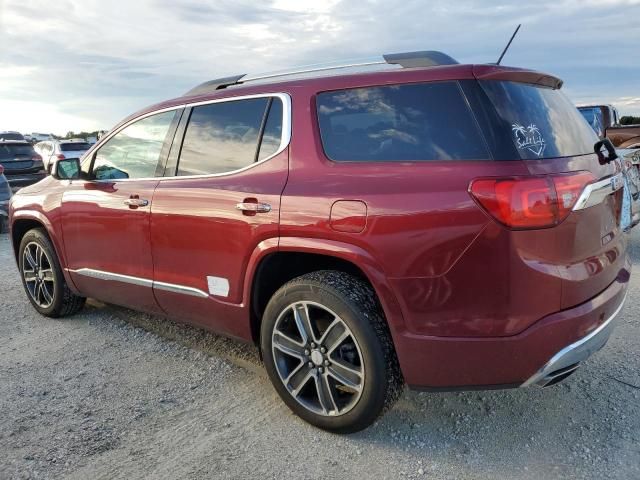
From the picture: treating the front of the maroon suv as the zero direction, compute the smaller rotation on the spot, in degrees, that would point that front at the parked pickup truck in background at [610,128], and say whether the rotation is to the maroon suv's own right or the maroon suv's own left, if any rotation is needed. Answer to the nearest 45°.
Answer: approximately 90° to the maroon suv's own right

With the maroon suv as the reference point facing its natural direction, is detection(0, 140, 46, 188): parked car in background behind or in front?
in front

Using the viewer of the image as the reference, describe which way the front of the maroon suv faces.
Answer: facing away from the viewer and to the left of the viewer

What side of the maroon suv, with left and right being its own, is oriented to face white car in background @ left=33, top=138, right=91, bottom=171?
front
